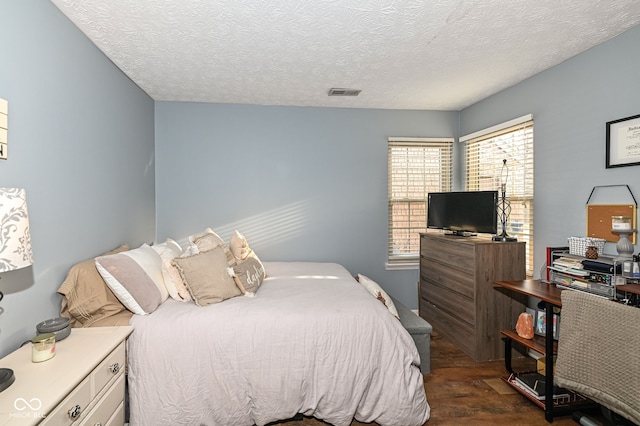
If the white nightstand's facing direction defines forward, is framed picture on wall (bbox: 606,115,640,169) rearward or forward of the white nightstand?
forward

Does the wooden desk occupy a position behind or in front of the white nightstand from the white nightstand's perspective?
in front

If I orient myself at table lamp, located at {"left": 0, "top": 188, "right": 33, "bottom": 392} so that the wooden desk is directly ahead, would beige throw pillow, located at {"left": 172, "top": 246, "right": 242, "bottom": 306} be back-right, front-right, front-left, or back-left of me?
front-left

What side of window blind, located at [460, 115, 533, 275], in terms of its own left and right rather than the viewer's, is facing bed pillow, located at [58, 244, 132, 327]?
front

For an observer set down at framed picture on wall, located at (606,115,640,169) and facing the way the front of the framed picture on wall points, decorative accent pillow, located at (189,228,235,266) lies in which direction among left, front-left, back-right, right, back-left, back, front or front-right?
front

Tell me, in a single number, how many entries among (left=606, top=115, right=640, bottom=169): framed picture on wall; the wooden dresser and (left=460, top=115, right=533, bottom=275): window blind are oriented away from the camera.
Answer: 0

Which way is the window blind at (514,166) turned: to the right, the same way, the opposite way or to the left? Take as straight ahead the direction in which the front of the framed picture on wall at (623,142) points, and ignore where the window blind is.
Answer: the same way

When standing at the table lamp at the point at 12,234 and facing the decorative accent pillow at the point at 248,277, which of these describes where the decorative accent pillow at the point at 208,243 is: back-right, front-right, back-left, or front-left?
front-left

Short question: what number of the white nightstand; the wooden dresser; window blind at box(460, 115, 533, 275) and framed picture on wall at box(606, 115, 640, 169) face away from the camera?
0

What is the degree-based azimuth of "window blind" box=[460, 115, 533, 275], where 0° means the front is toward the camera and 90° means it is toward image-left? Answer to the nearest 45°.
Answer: approximately 45°

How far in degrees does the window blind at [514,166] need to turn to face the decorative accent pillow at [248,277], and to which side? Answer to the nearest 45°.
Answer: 0° — it already faces it

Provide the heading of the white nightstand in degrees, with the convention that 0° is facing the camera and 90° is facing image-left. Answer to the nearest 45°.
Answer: approximately 315°

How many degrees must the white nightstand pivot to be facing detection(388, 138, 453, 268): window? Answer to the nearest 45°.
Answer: approximately 45° to its left

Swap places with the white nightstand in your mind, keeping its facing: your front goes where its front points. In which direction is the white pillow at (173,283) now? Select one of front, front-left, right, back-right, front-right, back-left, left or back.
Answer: left

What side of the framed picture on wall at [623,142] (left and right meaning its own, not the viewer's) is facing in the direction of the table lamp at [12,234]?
front

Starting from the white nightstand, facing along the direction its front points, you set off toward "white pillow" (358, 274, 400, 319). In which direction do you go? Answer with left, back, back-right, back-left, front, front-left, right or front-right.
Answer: front-left

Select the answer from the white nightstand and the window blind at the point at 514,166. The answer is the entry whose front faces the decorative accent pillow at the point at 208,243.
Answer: the window blind
